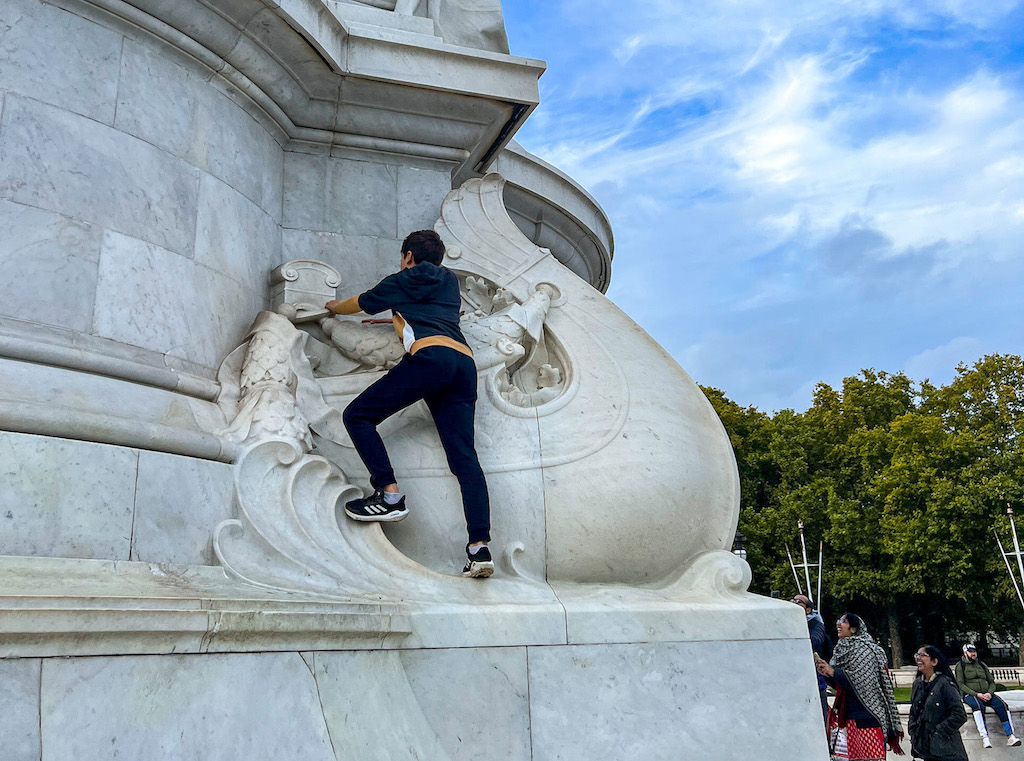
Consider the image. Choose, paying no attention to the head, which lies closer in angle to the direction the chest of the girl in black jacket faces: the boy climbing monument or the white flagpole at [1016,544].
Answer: the boy climbing monument

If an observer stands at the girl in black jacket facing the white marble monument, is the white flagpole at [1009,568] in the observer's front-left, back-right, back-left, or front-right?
back-right

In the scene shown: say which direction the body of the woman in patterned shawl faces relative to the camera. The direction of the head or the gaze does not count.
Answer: to the viewer's left

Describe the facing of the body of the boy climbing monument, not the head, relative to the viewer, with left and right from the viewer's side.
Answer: facing away from the viewer and to the left of the viewer

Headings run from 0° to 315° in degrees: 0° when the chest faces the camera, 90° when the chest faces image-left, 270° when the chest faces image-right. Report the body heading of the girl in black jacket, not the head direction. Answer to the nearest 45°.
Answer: approximately 45°

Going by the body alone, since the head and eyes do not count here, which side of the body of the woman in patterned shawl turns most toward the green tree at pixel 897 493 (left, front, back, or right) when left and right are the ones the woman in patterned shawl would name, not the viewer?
right

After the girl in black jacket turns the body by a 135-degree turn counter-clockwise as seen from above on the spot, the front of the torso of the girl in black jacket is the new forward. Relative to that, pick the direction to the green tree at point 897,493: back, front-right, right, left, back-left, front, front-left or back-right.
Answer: left

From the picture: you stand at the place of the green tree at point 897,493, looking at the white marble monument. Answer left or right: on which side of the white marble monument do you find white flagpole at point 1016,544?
left

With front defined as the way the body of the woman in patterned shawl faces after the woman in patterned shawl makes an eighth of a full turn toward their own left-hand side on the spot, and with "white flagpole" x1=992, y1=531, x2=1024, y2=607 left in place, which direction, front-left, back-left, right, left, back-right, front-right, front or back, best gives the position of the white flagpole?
back-right

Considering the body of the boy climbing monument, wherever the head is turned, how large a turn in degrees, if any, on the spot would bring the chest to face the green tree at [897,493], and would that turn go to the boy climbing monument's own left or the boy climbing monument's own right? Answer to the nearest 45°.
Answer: approximately 90° to the boy climbing monument's own right
